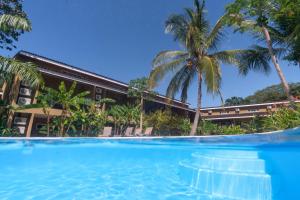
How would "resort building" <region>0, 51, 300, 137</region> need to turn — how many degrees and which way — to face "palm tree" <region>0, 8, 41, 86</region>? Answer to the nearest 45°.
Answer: approximately 45° to its right

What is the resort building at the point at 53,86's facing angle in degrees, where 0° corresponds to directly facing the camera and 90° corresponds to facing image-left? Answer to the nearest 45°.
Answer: approximately 315°
